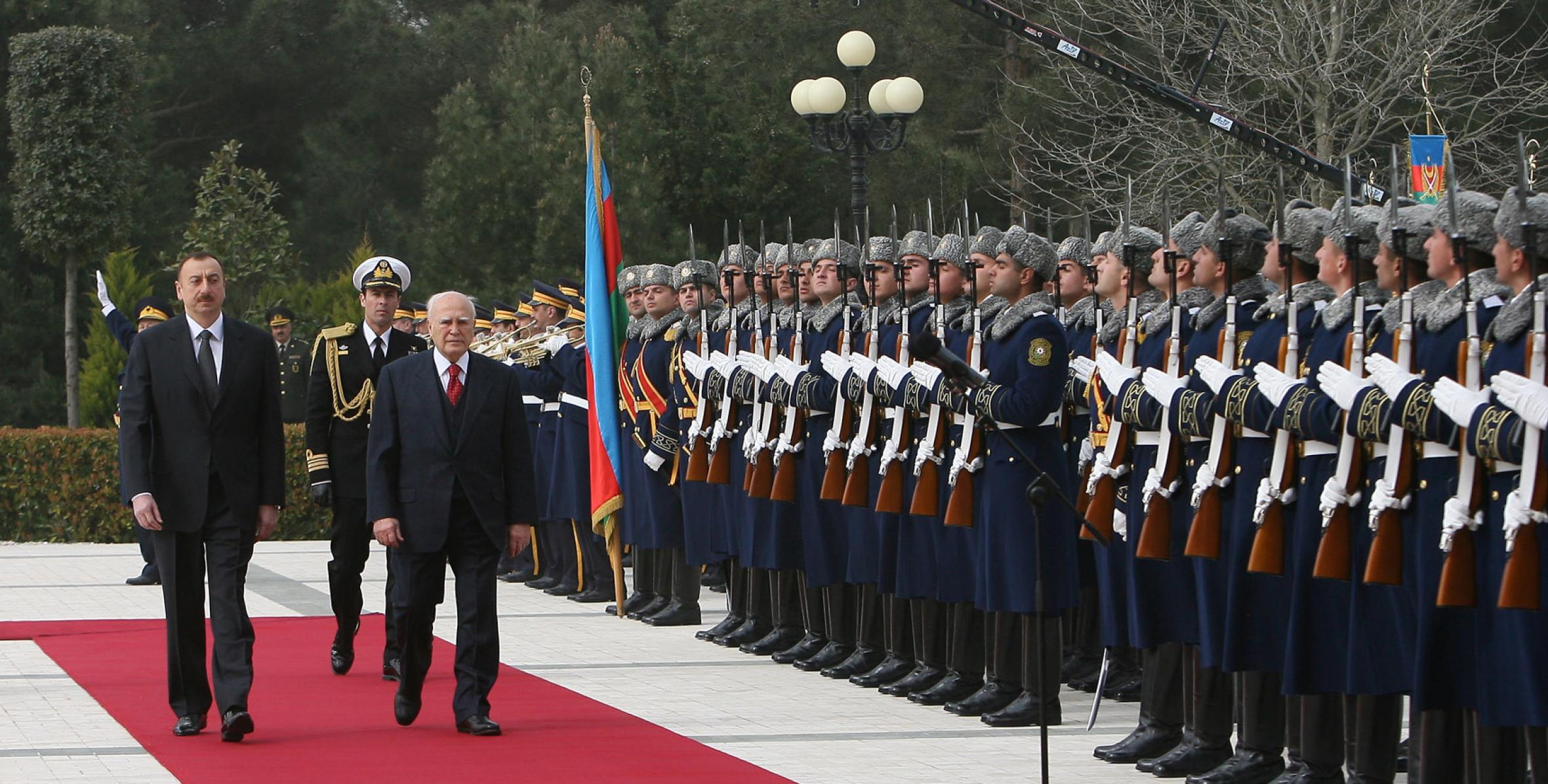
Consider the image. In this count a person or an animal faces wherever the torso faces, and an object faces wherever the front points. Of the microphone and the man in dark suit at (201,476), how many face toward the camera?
1

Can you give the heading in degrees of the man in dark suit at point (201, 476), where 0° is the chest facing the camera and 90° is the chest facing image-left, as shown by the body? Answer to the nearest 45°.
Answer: approximately 0°

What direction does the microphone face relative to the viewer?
to the viewer's left

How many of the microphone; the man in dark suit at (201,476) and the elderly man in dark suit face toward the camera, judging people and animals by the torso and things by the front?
2

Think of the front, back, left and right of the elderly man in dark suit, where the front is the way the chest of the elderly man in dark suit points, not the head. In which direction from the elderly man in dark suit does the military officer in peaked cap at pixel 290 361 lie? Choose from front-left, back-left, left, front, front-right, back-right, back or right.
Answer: back

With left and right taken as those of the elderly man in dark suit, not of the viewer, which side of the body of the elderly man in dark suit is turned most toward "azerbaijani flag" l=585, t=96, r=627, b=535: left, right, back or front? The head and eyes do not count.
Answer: back

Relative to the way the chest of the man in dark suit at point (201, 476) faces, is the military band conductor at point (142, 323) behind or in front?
behind

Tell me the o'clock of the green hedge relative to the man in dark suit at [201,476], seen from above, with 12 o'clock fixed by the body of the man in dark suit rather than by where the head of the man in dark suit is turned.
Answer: The green hedge is roughly at 6 o'clock from the man in dark suit.

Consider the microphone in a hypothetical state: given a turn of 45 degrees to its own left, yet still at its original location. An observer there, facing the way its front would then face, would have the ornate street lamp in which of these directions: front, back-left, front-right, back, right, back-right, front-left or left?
back-right
